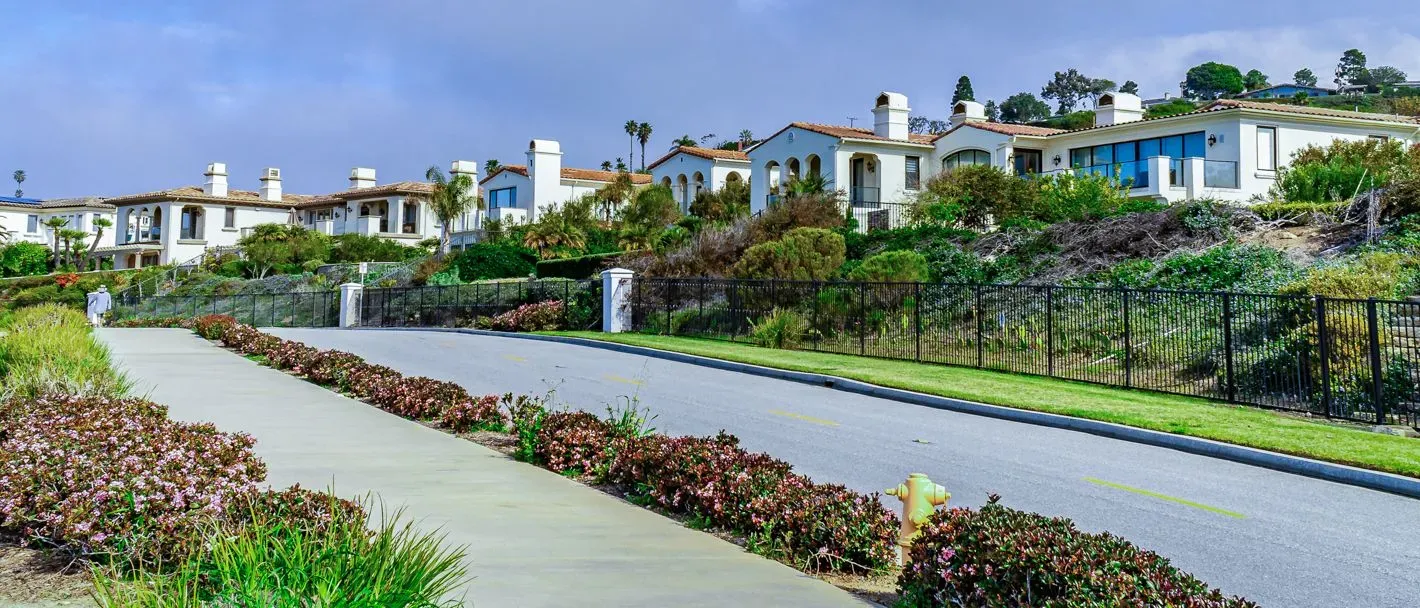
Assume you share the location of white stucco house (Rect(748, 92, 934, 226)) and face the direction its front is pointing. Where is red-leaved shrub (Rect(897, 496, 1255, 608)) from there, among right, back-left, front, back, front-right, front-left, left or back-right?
front-left

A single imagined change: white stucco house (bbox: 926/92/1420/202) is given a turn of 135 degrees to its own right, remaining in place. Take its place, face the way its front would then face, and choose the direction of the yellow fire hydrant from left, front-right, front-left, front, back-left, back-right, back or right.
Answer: back

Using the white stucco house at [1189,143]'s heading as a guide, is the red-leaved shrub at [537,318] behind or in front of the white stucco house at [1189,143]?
in front

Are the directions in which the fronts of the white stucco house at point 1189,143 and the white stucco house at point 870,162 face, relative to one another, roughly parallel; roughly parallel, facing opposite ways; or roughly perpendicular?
roughly parallel

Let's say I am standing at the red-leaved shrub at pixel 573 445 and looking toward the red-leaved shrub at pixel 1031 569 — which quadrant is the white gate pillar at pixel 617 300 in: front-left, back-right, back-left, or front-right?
back-left

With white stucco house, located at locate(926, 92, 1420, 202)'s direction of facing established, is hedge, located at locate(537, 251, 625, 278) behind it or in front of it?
in front

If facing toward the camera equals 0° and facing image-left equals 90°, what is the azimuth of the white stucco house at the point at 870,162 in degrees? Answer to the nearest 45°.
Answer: approximately 45°

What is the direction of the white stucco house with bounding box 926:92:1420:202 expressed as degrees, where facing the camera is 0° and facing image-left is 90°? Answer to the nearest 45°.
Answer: approximately 45°

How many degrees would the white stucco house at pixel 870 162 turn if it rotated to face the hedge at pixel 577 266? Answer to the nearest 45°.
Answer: approximately 45° to its right

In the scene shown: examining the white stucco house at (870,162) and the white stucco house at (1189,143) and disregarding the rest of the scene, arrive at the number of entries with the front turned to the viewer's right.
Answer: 0

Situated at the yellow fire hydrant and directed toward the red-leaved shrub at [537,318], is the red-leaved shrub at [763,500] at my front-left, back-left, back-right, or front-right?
front-left

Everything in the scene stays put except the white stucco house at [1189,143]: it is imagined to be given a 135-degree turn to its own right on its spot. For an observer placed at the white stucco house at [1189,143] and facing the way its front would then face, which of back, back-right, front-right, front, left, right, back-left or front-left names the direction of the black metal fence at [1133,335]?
back
